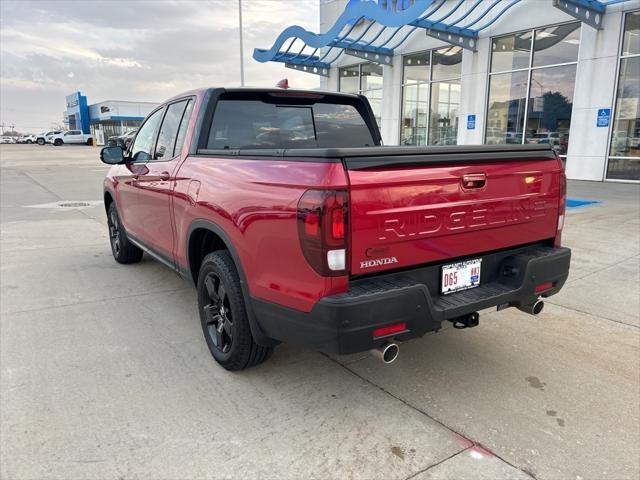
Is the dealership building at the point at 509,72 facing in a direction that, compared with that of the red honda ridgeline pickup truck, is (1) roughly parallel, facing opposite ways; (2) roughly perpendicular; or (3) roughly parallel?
roughly perpendicular

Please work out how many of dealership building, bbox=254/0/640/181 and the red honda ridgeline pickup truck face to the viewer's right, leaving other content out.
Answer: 0

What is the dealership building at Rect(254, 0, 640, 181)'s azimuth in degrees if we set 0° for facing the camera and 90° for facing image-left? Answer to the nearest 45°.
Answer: approximately 45°

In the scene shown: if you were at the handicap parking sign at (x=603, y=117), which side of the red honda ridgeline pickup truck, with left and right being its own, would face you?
right

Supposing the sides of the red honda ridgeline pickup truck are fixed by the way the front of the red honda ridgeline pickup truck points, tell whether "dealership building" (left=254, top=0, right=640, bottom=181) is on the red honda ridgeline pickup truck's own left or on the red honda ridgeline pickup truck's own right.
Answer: on the red honda ridgeline pickup truck's own right

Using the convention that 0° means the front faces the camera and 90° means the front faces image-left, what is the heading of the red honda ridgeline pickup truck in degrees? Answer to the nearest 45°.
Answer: approximately 135°

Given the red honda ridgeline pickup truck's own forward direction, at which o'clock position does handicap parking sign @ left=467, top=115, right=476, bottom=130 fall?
The handicap parking sign is roughly at 2 o'clock from the red honda ridgeline pickup truck.
